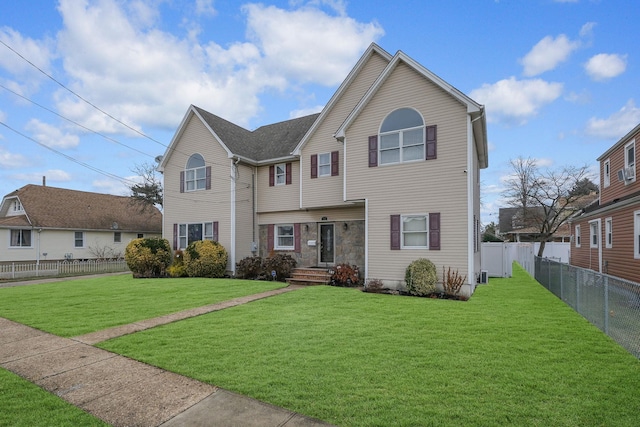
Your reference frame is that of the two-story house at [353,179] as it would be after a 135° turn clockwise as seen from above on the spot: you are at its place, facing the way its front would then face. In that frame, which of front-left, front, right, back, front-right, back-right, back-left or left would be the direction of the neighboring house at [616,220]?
right

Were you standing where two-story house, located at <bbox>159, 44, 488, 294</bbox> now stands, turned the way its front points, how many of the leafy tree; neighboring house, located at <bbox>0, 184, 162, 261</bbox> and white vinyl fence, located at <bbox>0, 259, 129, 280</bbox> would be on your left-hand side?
0

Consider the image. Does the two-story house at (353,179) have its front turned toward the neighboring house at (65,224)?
no

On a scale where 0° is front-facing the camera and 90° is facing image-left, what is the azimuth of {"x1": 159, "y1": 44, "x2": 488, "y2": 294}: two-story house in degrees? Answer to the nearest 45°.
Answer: approximately 45°

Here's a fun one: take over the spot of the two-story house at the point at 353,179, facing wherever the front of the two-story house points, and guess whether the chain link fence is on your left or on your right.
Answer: on your left

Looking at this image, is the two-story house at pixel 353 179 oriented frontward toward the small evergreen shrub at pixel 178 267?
no

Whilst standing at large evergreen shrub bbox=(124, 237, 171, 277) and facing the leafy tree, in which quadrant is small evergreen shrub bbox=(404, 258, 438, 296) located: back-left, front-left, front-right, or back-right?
back-right
